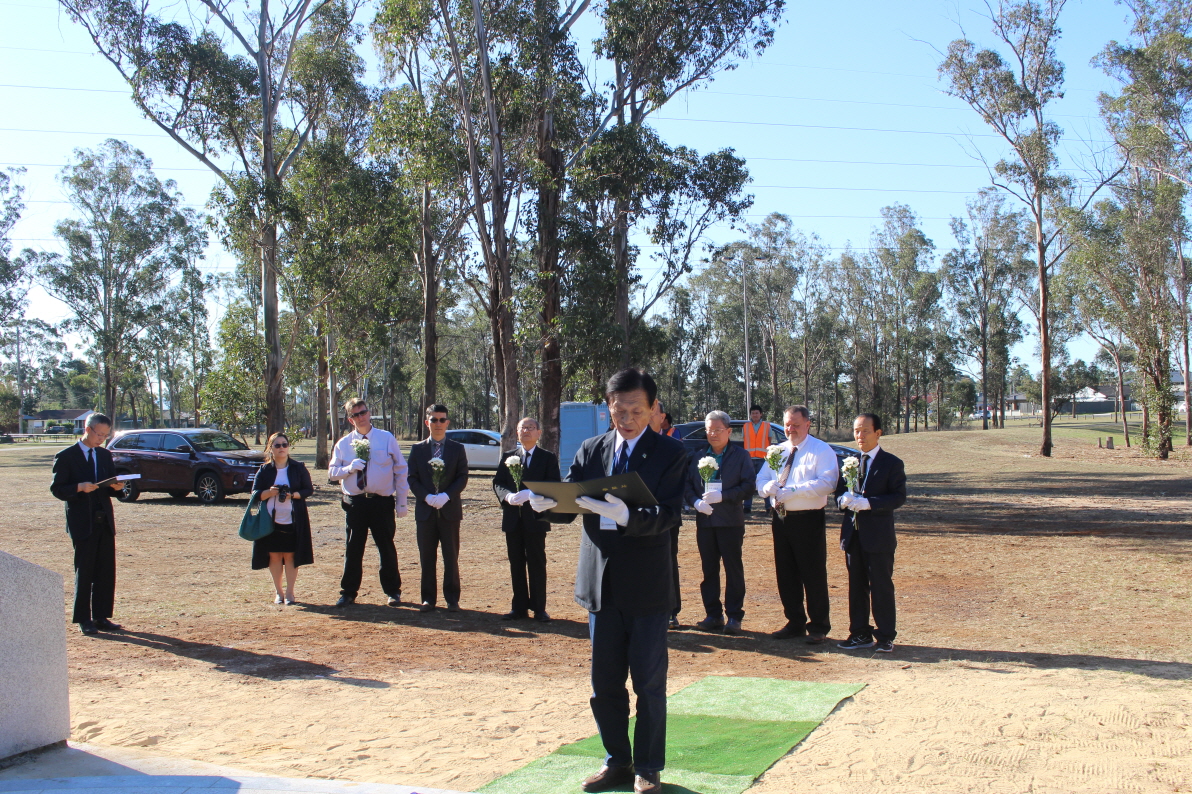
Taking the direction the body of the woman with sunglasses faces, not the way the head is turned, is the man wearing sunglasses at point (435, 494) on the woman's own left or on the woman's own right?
on the woman's own left

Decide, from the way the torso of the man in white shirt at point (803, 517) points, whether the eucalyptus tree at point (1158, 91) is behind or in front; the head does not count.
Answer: behind

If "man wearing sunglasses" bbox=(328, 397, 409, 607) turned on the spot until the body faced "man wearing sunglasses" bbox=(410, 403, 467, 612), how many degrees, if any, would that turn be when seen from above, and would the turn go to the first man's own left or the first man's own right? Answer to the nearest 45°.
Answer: approximately 45° to the first man's own left

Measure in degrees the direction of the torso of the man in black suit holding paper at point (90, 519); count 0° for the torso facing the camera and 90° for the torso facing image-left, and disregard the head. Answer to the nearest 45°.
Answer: approximately 315°

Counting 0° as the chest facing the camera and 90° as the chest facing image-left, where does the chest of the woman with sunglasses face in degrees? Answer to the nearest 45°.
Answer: approximately 0°

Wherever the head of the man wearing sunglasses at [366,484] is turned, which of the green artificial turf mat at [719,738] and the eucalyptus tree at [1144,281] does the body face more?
the green artificial turf mat

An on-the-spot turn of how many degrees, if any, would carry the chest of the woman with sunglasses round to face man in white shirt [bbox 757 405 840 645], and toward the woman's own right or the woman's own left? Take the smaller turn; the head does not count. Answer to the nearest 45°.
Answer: approximately 45° to the woman's own left

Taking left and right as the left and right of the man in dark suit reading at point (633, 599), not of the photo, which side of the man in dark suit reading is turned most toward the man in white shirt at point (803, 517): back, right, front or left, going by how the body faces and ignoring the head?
back

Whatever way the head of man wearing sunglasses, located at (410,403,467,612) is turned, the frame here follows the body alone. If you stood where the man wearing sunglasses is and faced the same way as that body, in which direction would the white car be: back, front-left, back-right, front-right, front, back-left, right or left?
back
